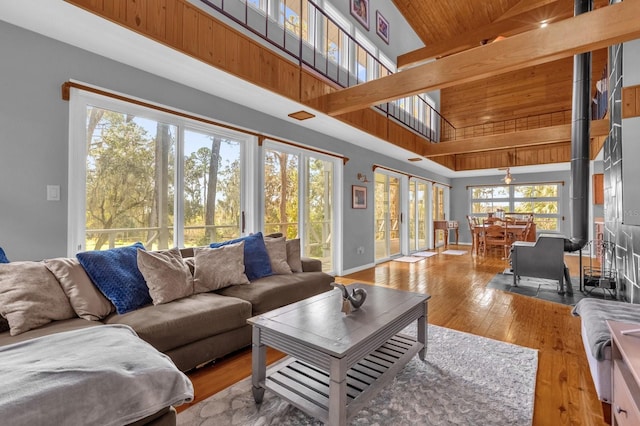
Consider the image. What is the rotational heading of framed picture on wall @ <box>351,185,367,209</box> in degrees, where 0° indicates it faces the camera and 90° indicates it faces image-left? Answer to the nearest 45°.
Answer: approximately 315°

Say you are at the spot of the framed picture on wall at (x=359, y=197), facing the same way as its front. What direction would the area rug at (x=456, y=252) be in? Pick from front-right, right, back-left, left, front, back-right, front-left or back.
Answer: left

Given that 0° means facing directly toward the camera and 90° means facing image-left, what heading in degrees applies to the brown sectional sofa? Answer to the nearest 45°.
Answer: approximately 315°

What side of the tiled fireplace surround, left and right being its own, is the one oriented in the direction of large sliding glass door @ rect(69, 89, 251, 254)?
front

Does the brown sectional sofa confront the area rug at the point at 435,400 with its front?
yes

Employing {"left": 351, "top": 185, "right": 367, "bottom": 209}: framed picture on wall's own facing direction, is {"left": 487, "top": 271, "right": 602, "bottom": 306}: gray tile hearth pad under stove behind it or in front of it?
in front

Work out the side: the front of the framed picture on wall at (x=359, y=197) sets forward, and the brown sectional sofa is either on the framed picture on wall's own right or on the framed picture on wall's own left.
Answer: on the framed picture on wall's own right
